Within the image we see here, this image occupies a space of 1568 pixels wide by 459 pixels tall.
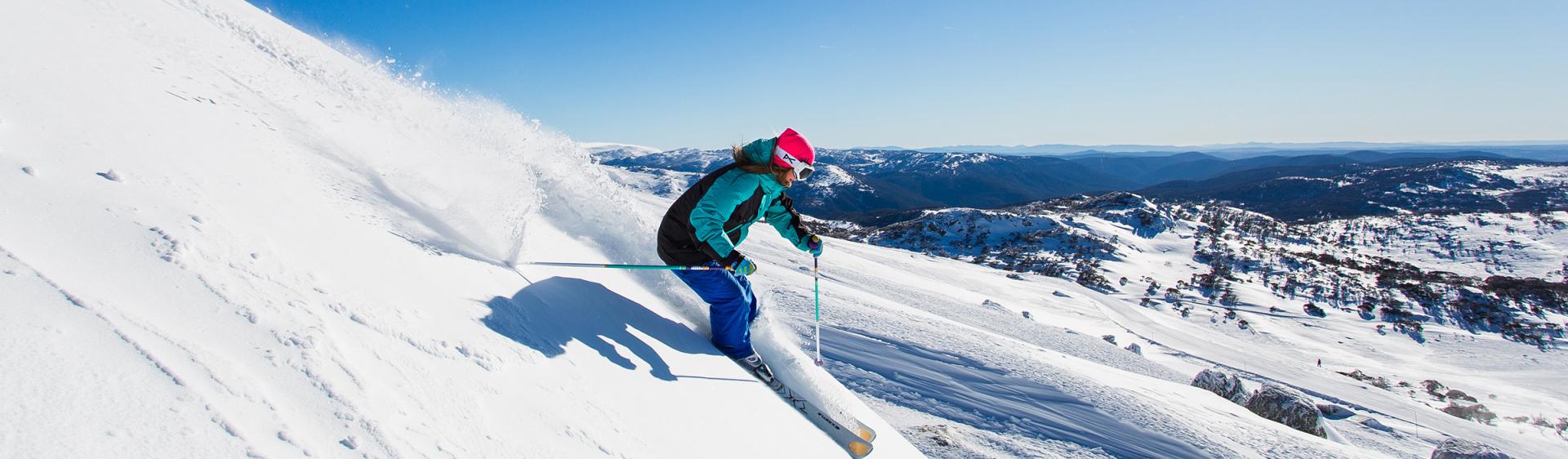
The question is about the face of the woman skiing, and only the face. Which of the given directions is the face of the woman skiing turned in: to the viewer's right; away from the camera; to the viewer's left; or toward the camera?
to the viewer's right

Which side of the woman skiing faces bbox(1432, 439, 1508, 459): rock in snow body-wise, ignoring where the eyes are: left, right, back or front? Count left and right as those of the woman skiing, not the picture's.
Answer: front

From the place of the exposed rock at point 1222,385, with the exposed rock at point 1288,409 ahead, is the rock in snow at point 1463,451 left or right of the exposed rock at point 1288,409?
left

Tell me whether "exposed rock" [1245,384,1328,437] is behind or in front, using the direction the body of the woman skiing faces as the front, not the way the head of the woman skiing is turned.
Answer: in front

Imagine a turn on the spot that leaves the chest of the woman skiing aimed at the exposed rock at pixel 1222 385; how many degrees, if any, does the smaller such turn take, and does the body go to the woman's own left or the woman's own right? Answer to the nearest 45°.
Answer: approximately 45° to the woman's own left

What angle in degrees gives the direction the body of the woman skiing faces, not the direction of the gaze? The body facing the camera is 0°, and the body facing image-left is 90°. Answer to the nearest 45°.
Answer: approximately 270°

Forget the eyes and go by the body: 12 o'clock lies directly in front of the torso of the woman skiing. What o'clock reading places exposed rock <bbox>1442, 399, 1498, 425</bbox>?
The exposed rock is roughly at 11 o'clock from the woman skiing.

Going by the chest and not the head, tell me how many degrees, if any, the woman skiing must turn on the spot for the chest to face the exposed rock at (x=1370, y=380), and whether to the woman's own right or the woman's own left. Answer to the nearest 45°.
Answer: approximately 45° to the woman's own left
